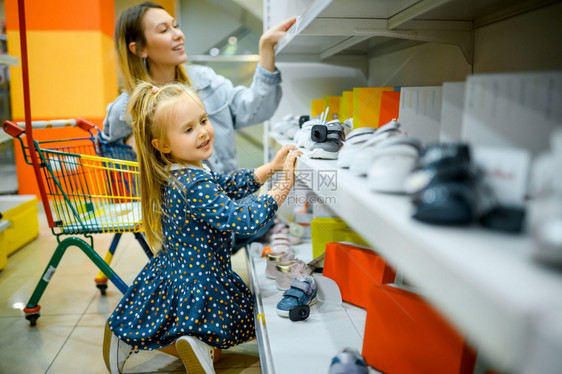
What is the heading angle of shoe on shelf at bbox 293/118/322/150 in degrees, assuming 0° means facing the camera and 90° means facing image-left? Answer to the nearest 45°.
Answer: approximately 45°

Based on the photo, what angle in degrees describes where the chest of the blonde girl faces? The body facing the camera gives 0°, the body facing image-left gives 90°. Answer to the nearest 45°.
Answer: approximately 270°

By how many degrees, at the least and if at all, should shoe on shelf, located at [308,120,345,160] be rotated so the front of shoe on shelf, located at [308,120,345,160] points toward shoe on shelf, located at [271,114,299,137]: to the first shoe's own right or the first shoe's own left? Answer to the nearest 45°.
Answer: approximately 135° to the first shoe's own right

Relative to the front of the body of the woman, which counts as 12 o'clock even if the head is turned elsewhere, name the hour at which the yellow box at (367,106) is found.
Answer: The yellow box is roughly at 12 o'clock from the woman.

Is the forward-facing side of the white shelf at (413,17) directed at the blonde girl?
yes

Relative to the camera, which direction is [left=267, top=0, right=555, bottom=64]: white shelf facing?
to the viewer's left

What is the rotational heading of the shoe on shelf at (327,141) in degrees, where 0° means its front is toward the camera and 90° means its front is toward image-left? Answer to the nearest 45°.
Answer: approximately 45°

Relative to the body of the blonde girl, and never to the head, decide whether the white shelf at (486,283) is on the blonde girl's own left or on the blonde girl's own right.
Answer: on the blonde girl's own right
